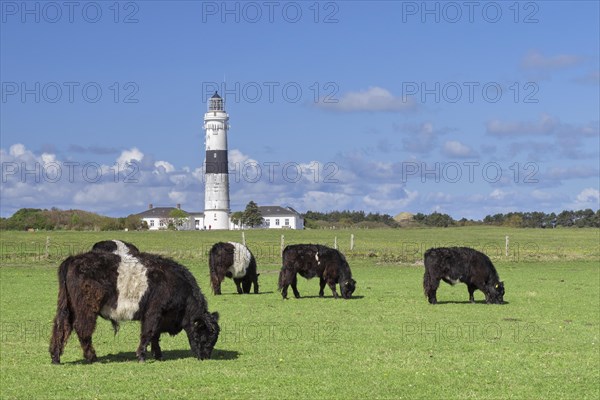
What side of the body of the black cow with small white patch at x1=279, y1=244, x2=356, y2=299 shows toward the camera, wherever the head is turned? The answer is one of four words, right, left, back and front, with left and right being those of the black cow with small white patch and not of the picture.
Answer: right

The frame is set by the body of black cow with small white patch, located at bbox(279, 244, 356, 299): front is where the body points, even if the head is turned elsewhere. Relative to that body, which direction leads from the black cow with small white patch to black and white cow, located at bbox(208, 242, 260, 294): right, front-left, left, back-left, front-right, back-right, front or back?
back-left

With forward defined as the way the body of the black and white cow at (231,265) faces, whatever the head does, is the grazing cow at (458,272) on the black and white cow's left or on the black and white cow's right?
on the black and white cow's right

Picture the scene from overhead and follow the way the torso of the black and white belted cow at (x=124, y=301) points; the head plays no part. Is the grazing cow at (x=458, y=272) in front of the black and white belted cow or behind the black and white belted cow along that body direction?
in front

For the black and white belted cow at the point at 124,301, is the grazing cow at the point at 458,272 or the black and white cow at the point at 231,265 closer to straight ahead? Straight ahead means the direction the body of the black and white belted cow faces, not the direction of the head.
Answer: the grazing cow

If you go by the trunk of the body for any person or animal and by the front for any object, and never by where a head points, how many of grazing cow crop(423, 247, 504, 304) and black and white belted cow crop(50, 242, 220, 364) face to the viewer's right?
2

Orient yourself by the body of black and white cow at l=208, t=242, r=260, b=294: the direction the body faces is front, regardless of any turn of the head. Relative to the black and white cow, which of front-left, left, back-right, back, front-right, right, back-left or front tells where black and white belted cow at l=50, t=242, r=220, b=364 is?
back-right

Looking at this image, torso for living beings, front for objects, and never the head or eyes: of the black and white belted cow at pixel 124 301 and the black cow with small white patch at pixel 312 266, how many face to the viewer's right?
2

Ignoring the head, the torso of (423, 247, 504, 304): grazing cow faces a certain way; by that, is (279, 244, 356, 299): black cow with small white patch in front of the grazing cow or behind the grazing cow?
behind

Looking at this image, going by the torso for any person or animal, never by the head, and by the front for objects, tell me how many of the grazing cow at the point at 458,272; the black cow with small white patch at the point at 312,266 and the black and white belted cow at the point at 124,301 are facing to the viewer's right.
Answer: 3

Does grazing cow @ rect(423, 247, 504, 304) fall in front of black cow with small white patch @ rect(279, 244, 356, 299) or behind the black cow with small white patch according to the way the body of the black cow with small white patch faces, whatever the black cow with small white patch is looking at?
in front

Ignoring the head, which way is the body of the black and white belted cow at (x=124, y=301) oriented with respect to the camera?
to the viewer's right

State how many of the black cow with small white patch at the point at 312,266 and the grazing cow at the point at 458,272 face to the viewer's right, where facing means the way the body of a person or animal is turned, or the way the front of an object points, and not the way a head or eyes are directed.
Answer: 2

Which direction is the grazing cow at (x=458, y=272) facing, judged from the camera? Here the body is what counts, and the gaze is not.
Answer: to the viewer's right
